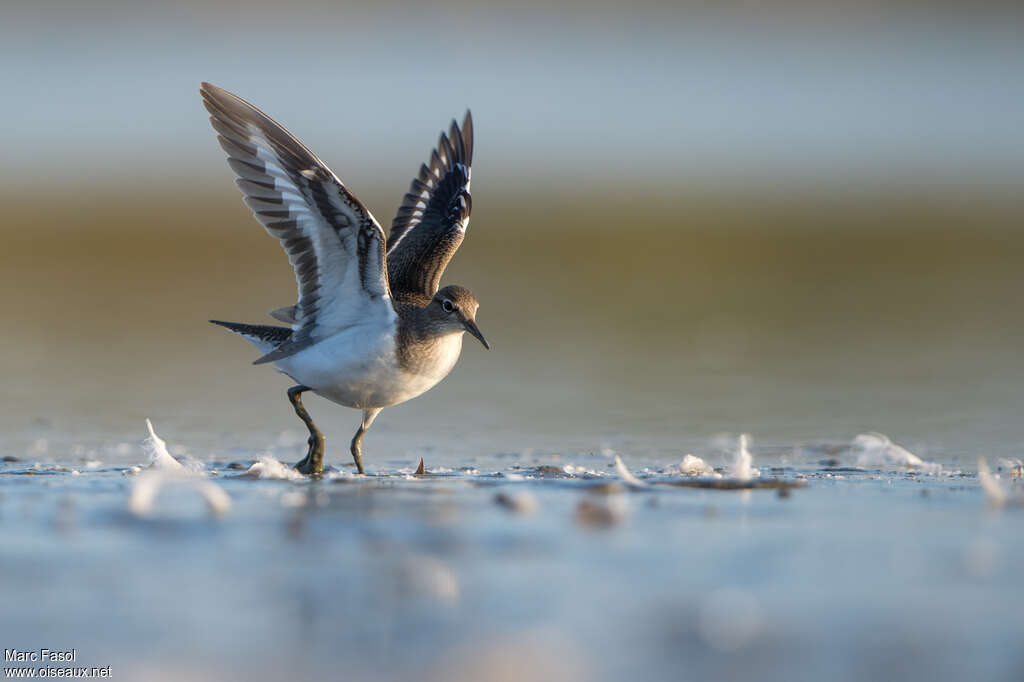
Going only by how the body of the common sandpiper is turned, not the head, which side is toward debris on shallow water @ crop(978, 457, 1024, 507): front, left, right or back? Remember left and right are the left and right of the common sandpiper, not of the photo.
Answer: front

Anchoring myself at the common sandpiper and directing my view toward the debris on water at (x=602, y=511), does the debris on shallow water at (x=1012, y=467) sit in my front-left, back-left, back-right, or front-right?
front-left

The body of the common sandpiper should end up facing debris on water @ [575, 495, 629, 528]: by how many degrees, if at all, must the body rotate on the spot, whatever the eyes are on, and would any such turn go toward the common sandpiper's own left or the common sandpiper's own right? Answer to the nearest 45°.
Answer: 0° — it already faces it

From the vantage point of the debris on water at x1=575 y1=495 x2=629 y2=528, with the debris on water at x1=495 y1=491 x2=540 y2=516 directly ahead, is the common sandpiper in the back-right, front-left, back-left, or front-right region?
front-right

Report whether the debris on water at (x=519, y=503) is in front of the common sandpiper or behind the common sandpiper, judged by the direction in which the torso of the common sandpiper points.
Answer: in front

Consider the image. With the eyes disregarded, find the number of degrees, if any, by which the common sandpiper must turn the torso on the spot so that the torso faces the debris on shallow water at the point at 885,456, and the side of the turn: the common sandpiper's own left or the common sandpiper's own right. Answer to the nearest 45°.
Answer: approximately 45° to the common sandpiper's own left

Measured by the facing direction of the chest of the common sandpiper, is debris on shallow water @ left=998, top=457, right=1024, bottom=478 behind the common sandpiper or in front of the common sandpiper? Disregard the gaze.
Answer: in front

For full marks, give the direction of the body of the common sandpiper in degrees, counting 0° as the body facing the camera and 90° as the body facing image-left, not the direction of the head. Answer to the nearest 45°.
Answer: approximately 315°

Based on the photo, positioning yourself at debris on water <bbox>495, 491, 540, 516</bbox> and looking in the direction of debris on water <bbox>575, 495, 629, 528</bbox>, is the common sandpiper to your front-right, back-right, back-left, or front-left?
back-left
